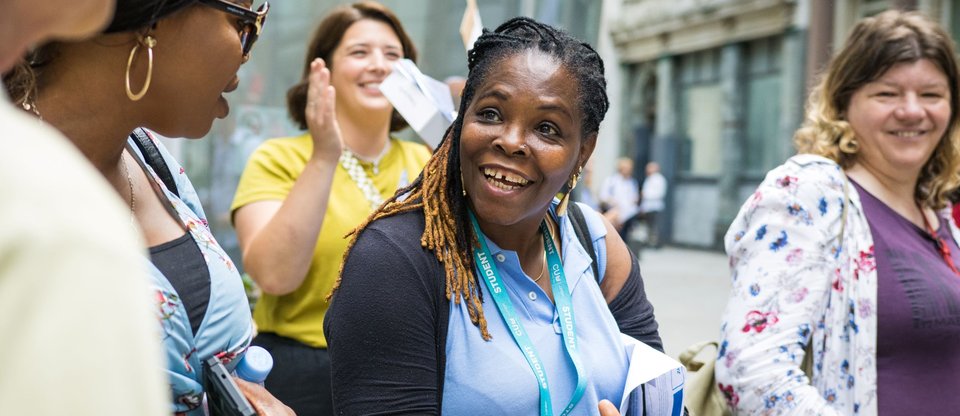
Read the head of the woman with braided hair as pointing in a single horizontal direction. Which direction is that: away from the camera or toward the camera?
toward the camera

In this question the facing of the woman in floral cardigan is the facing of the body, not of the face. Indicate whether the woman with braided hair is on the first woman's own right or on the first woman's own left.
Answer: on the first woman's own right

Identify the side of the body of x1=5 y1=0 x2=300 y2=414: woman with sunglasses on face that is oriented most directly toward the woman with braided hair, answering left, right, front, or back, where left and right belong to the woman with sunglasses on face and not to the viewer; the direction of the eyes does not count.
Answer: front

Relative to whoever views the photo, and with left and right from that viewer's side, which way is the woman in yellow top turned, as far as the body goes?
facing the viewer and to the right of the viewer

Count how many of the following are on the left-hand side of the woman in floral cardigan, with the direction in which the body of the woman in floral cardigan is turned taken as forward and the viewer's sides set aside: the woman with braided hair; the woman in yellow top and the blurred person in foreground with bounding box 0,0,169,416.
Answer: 0

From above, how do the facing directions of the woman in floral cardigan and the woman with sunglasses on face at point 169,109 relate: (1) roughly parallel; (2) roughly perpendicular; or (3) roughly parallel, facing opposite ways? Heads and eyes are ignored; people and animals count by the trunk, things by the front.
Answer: roughly perpendicular

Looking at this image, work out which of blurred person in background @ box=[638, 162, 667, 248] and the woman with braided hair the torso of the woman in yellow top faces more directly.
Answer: the woman with braided hair

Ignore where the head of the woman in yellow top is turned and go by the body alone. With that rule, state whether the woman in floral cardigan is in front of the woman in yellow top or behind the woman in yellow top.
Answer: in front

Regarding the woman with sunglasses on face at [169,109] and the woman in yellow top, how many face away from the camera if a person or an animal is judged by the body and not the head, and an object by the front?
0

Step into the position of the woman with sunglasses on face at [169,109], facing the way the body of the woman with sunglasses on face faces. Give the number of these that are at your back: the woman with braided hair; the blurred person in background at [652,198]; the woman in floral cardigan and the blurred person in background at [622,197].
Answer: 0

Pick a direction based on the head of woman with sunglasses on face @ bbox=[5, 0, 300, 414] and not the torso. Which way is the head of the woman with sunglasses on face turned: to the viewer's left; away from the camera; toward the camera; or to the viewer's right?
to the viewer's right

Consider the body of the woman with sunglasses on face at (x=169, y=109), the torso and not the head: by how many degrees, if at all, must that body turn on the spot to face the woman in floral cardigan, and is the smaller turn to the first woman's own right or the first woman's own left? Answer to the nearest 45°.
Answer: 0° — they already face them

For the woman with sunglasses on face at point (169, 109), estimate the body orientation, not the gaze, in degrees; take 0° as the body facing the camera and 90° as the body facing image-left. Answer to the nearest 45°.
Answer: approximately 270°

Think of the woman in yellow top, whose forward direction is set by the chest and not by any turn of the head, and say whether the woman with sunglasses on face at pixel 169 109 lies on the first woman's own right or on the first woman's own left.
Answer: on the first woman's own right

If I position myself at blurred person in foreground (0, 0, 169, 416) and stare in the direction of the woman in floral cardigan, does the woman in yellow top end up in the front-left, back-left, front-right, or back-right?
front-left

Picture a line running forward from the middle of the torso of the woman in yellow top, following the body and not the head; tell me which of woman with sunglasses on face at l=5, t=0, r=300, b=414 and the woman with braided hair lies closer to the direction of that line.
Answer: the woman with braided hair

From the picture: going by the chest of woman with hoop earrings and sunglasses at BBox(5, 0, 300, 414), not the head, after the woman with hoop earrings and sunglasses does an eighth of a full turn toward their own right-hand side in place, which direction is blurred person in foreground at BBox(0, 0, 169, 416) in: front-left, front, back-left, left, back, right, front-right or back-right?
front-right

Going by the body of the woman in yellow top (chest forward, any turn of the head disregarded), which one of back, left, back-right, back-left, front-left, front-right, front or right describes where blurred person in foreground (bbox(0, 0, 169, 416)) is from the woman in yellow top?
front-right
